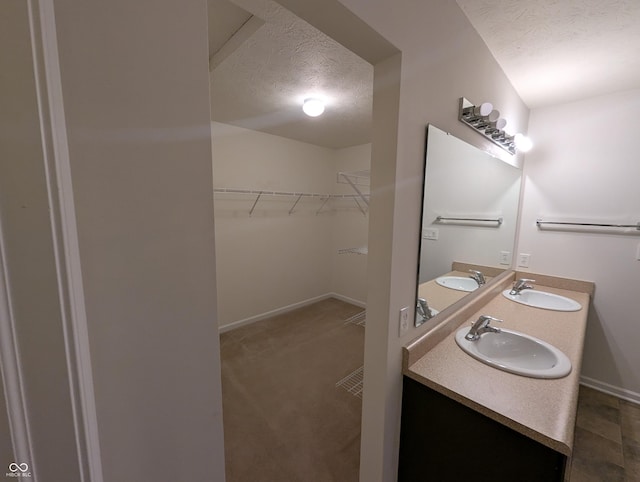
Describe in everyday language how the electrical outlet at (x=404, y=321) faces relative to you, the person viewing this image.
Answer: facing the viewer and to the right of the viewer

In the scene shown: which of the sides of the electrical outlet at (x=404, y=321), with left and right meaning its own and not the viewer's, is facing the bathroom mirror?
left

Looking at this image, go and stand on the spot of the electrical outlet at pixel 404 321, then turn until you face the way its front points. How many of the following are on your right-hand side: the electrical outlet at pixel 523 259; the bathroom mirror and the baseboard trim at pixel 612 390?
0

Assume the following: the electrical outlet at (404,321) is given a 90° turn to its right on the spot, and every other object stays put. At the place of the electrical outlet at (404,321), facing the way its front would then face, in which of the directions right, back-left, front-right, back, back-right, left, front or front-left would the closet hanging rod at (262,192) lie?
right

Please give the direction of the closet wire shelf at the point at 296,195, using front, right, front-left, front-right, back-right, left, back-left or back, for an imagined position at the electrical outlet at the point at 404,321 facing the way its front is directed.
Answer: back

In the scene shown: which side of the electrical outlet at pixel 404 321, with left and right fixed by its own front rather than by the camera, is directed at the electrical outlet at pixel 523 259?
left
